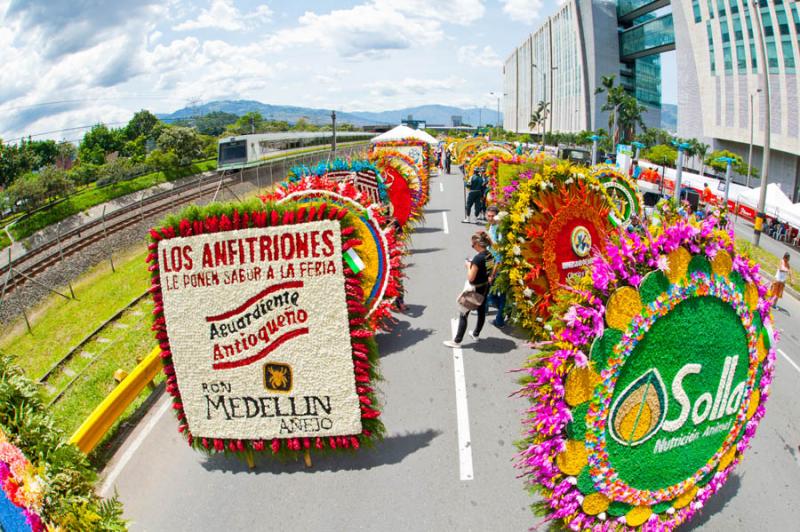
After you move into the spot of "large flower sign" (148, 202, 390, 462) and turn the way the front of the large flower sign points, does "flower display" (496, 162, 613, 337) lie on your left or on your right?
on your left

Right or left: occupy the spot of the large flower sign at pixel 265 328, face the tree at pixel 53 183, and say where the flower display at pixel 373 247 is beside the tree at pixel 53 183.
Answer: right

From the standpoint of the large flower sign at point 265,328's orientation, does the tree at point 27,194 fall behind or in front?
behind

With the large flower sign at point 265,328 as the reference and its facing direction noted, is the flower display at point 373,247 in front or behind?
behind

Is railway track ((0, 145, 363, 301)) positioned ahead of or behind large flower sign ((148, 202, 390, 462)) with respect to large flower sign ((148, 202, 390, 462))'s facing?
behind

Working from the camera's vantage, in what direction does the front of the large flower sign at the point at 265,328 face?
facing the viewer

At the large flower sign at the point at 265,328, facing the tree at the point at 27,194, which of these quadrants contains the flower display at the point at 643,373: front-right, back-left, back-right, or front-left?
back-right

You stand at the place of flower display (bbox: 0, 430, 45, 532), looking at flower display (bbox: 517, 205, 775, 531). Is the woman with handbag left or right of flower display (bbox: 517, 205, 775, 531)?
left

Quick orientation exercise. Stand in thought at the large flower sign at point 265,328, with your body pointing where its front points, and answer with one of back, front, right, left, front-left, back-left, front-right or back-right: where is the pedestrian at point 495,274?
back-left

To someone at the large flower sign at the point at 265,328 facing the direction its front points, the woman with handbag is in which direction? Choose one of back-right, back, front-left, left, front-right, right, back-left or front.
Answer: back-left

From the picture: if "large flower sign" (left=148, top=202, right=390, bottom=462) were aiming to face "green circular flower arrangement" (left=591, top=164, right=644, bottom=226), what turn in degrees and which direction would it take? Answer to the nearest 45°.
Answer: approximately 135° to its left
